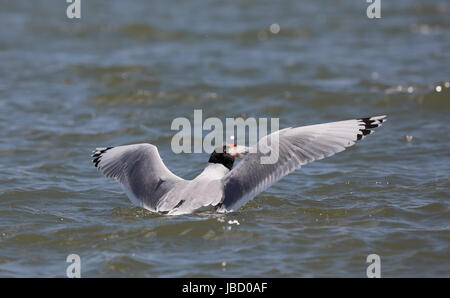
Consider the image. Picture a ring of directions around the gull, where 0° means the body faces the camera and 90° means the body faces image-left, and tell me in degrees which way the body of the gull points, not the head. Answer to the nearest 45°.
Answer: approximately 225°
